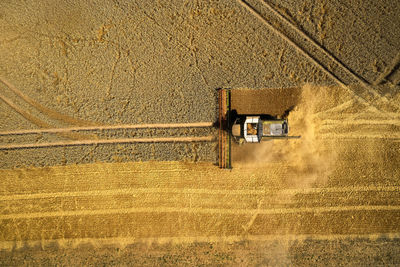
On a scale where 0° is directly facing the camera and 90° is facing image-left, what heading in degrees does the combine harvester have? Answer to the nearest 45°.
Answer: approximately 90°
